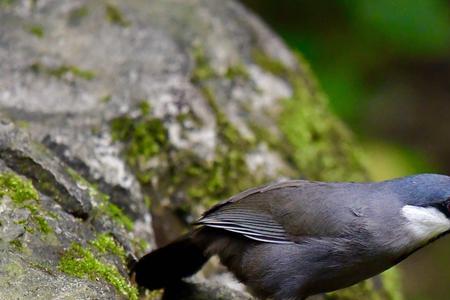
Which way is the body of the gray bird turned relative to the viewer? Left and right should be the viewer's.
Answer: facing to the right of the viewer
